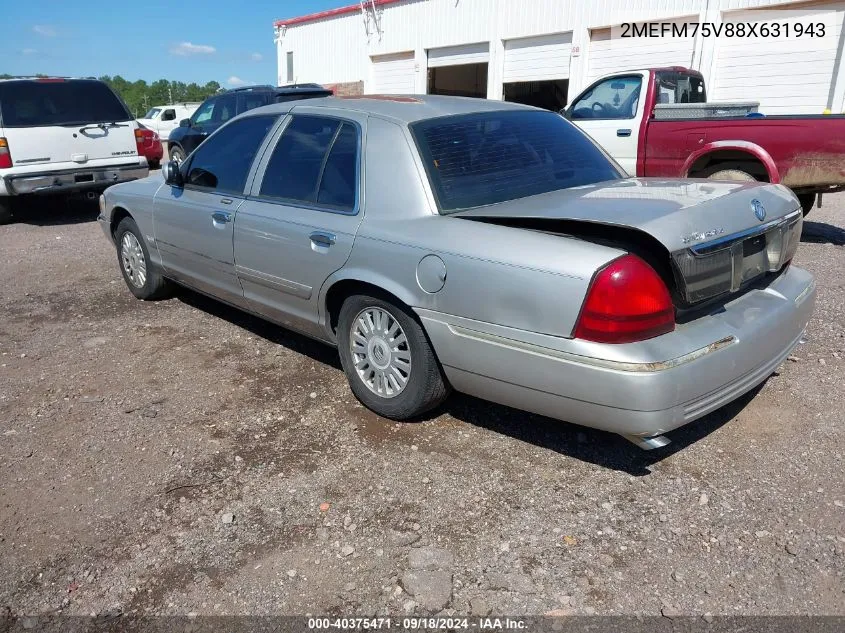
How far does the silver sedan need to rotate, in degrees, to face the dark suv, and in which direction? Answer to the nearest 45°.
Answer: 0° — it already faces it

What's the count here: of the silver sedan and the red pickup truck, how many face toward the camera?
0

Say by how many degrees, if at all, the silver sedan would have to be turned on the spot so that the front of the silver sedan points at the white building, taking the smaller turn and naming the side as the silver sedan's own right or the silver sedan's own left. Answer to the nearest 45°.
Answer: approximately 45° to the silver sedan's own right

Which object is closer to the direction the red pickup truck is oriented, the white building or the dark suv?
the dark suv

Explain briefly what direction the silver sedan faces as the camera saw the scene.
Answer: facing away from the viewer and to the left of the viewer

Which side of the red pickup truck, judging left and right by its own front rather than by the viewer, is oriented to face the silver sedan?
left

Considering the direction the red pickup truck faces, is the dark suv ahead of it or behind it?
ahead

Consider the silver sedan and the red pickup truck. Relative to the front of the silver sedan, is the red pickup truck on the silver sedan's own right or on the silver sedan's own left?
on the silver sedan's own right

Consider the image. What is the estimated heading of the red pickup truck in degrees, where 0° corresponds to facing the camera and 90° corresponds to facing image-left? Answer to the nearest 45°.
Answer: approximately 90°
